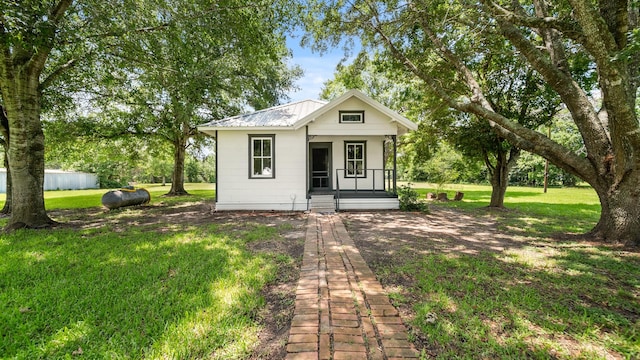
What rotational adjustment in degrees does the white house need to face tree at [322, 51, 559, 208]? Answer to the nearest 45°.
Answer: approximately 90° to its left

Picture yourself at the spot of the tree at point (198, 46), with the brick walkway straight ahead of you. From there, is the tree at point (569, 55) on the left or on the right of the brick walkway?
left

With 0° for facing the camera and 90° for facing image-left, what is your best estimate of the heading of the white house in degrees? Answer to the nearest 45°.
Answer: approximately 0°

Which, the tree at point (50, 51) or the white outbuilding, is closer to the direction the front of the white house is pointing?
the tree

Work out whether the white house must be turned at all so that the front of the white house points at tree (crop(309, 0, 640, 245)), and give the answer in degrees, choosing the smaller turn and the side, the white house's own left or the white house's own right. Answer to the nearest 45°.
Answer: approximately 45° to the white house's own left

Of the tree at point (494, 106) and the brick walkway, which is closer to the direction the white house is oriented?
the brick walkway

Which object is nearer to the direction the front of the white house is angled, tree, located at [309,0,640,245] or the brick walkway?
the brick walkway

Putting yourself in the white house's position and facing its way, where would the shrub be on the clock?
The shrub is roughly at 9 o'clock from the white house.

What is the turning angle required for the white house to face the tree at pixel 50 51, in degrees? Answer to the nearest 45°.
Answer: approximately 45° to its right
